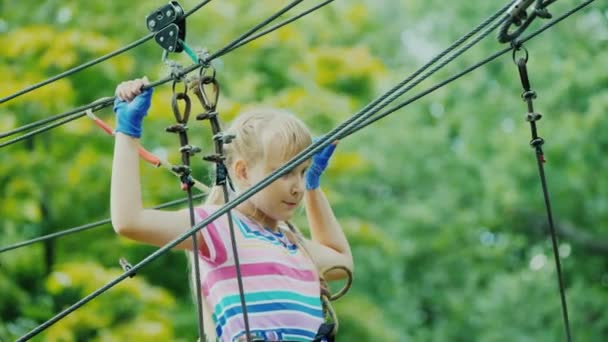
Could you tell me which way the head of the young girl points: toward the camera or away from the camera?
toward the camera

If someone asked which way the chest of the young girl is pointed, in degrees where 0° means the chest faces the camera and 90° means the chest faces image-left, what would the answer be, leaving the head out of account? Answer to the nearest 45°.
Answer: approximately 315°
